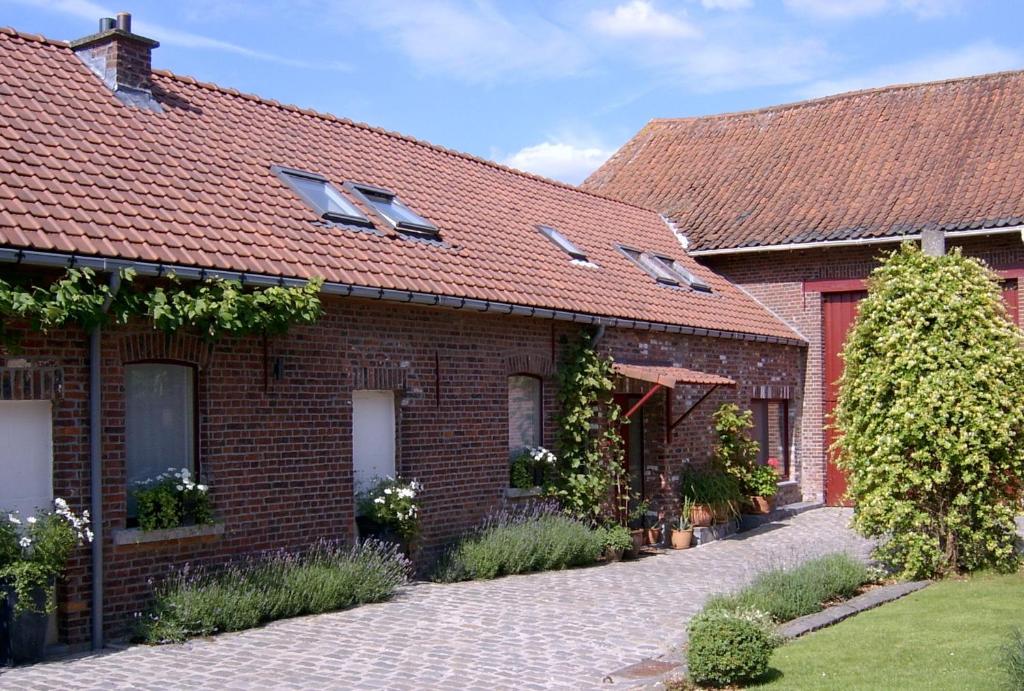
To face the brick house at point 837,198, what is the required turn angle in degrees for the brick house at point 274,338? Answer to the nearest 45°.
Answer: approximately 90° to its left

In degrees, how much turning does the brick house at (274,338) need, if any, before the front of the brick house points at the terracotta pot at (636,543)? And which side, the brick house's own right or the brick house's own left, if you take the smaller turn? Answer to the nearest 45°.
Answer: approximately 90° to the brick house's own left

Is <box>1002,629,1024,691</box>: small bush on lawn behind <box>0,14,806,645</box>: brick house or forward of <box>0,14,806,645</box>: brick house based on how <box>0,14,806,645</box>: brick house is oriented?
forward

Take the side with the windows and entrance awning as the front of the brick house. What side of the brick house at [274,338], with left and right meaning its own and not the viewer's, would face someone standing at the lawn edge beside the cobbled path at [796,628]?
front

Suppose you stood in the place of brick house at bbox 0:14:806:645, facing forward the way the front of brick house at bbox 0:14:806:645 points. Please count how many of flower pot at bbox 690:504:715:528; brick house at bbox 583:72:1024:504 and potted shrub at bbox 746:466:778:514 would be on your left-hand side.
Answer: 3

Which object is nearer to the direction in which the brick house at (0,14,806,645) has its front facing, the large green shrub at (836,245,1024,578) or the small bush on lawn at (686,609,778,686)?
the small bush on lawn

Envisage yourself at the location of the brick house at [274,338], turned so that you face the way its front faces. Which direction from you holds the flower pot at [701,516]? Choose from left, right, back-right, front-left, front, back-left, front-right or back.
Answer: left
